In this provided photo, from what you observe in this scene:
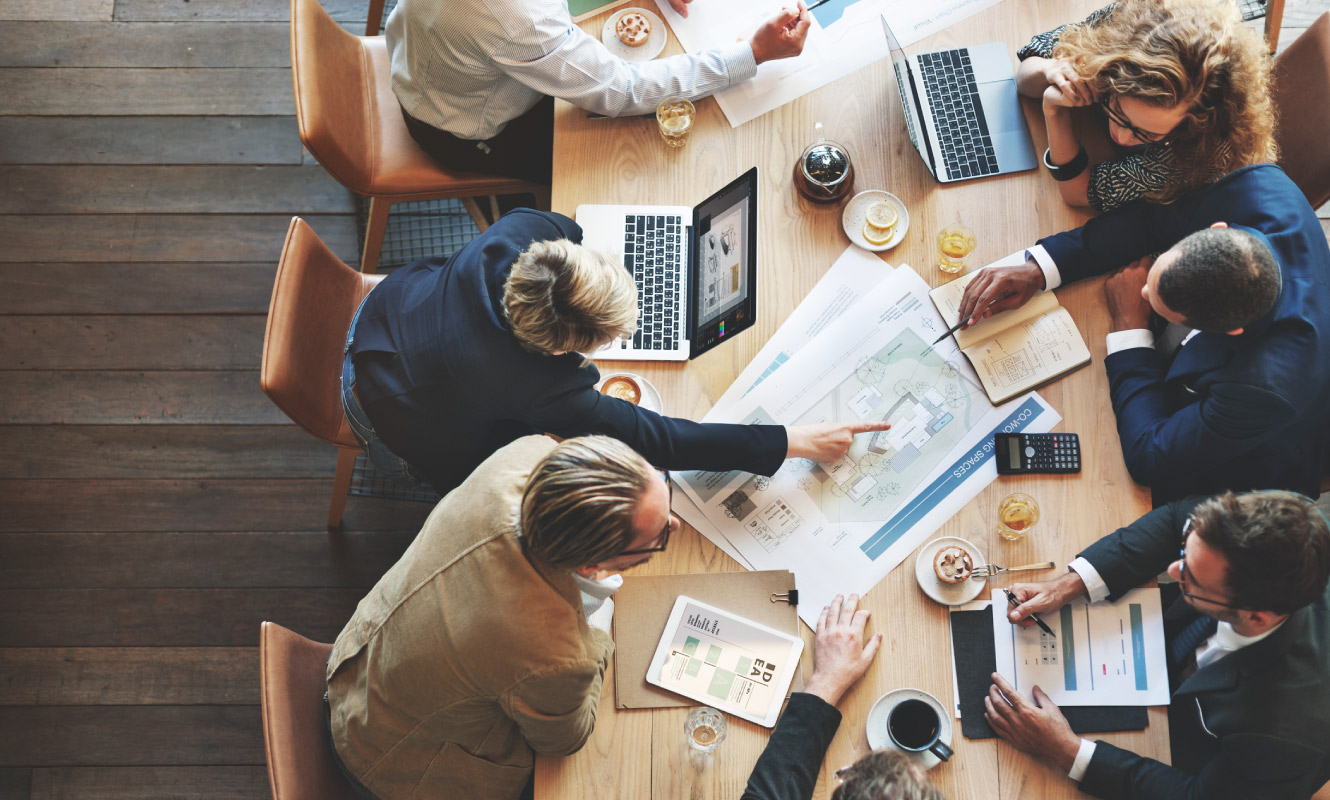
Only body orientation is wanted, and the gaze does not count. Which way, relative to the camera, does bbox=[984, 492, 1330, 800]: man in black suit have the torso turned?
to the viewer's left

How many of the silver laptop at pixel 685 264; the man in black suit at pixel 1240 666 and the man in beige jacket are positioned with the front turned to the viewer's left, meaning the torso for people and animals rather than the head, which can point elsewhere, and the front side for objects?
2

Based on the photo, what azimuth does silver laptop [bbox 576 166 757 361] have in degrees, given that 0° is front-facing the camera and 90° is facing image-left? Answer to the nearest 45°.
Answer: approximately 90°

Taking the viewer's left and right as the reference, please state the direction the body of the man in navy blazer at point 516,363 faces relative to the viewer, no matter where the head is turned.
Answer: facing to the right of the viewer

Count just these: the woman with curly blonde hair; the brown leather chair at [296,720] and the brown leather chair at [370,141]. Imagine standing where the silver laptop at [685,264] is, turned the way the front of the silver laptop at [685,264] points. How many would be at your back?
1

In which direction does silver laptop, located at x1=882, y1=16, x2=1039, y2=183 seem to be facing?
to the viewer's right

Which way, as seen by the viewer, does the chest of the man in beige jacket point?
to the viewer's right

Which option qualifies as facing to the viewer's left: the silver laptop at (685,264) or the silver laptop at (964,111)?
the silver laptop at (685,264)

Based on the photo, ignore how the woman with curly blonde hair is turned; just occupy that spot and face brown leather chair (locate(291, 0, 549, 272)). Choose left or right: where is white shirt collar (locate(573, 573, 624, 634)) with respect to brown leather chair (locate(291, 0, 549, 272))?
left

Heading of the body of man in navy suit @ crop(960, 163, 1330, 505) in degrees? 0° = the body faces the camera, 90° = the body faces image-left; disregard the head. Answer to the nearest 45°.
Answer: approximately 90°

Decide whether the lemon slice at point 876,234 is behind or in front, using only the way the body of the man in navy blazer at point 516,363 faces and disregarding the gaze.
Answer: in front
